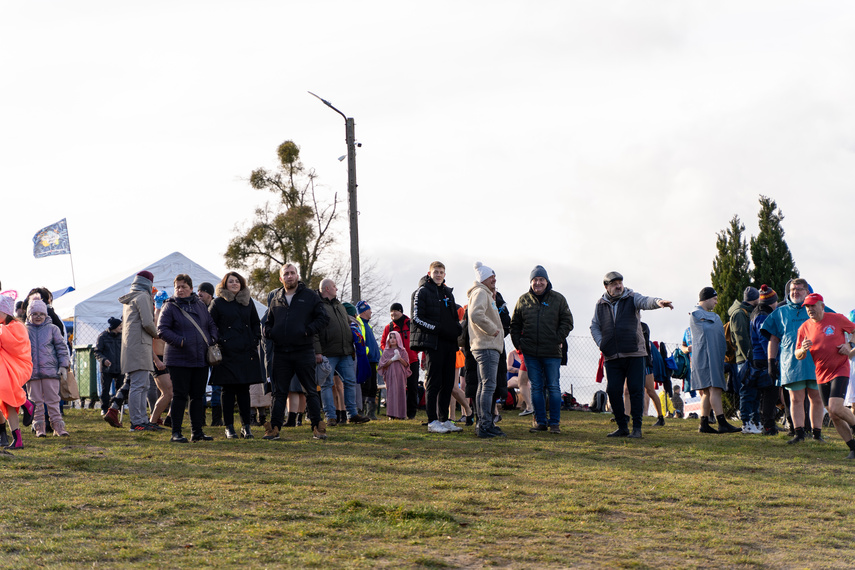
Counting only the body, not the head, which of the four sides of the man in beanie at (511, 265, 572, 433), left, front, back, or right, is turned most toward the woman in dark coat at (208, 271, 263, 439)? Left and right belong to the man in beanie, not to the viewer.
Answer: right

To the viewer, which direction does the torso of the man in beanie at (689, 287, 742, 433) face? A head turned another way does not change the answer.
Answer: to the viewer's right

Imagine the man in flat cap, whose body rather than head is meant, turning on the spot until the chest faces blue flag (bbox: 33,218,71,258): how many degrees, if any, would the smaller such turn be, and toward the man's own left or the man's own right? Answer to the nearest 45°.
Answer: approximately 135° to the man's own right

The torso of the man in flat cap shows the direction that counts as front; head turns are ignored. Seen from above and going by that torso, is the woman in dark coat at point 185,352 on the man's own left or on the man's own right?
on the man's own right

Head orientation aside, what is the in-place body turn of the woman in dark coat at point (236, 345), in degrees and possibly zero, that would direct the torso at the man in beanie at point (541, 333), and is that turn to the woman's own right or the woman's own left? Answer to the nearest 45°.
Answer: approximately 90° to the woman's own left

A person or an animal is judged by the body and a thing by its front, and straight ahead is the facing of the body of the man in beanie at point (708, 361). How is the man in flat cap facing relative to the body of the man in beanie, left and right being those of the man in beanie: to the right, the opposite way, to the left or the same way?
to the right

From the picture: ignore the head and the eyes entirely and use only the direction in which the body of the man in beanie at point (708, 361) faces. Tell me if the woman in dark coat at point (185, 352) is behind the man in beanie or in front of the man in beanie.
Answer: behind

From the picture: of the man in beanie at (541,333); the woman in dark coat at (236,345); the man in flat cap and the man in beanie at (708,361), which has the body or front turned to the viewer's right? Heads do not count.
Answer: the man in beanie at (708,361)
